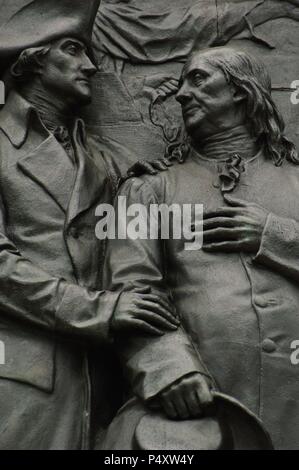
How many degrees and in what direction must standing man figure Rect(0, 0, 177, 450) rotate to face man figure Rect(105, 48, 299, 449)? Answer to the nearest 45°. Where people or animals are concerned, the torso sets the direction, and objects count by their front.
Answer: approximately 45° to its left

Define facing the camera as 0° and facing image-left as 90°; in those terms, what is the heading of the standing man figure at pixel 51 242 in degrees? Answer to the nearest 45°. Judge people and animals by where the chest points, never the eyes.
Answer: approximately 315°

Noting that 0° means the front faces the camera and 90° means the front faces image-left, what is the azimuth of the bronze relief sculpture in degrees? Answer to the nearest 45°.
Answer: approximately 0°
